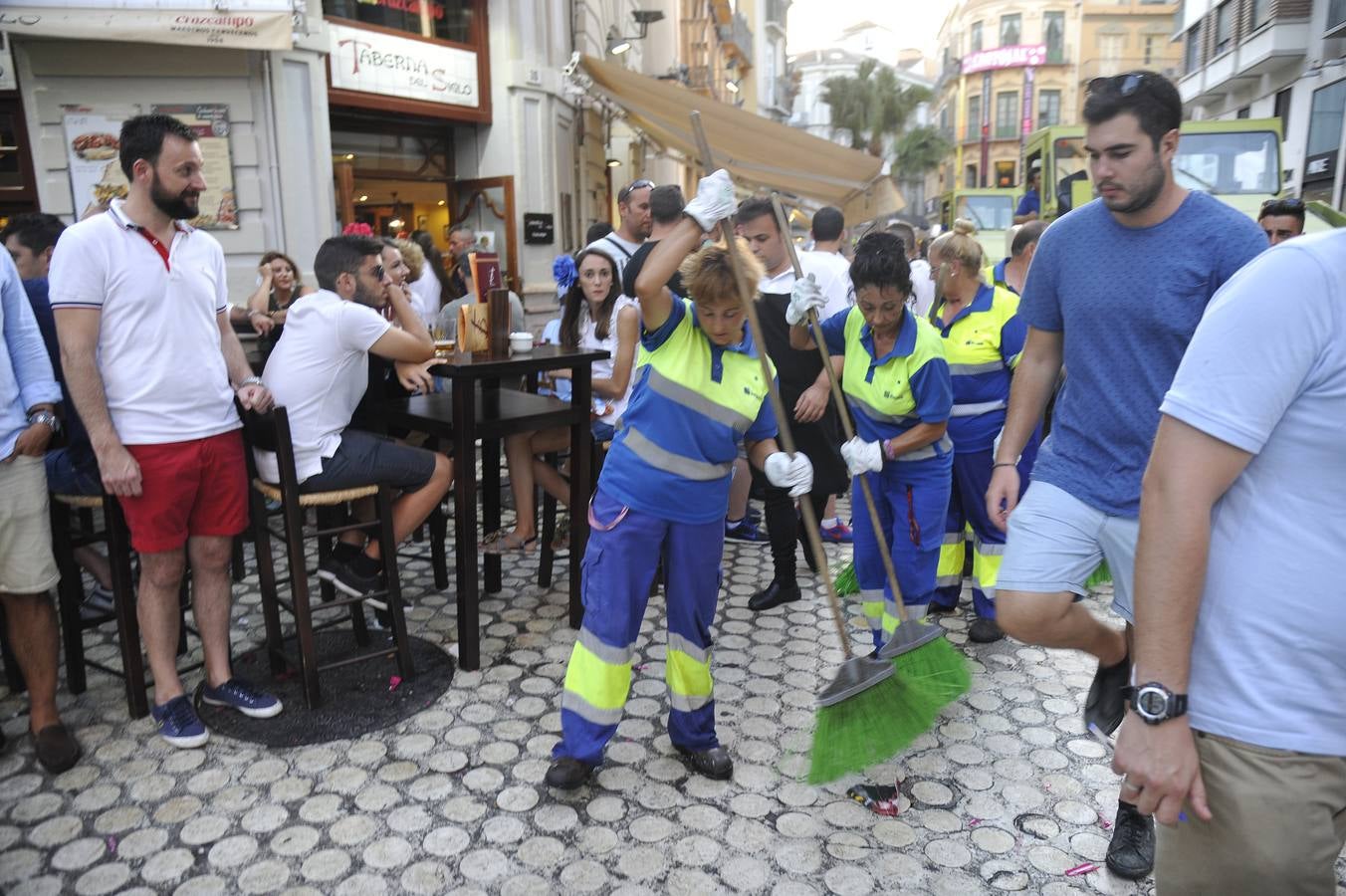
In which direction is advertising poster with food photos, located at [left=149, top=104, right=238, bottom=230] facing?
toward the camera

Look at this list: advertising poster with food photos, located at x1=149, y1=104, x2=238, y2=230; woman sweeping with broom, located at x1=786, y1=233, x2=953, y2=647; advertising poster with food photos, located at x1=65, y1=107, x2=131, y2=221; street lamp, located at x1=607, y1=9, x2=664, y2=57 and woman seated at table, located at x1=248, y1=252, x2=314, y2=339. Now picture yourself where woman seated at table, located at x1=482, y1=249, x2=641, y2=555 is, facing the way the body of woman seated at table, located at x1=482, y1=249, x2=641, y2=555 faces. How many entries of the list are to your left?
1

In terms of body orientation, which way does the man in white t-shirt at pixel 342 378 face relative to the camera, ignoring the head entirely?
to the viewer's right

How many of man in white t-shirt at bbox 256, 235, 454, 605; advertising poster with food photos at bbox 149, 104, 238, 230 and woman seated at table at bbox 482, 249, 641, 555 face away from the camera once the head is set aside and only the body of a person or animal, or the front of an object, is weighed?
0

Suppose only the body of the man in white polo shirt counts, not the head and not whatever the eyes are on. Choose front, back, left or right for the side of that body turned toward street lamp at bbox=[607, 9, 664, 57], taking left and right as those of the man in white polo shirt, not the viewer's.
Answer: left

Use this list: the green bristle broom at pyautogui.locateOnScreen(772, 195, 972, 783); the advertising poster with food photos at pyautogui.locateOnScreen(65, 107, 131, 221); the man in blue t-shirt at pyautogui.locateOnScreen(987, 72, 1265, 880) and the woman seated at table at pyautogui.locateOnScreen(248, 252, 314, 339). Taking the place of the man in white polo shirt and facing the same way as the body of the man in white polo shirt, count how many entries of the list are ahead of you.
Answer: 2

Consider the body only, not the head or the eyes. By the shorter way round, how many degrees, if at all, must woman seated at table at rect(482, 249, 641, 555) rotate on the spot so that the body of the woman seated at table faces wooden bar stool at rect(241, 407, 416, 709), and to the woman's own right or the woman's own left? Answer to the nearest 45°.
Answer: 0° — they already face it

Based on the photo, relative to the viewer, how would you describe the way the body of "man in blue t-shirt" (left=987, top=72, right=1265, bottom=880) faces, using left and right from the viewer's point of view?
facing the viewer and to the left of the viewer

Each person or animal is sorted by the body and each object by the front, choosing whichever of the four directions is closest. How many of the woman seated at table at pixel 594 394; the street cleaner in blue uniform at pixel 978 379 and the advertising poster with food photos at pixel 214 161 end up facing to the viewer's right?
0

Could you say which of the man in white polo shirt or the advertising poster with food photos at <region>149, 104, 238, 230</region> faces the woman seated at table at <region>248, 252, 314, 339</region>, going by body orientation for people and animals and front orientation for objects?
the advertising poster with food photos
